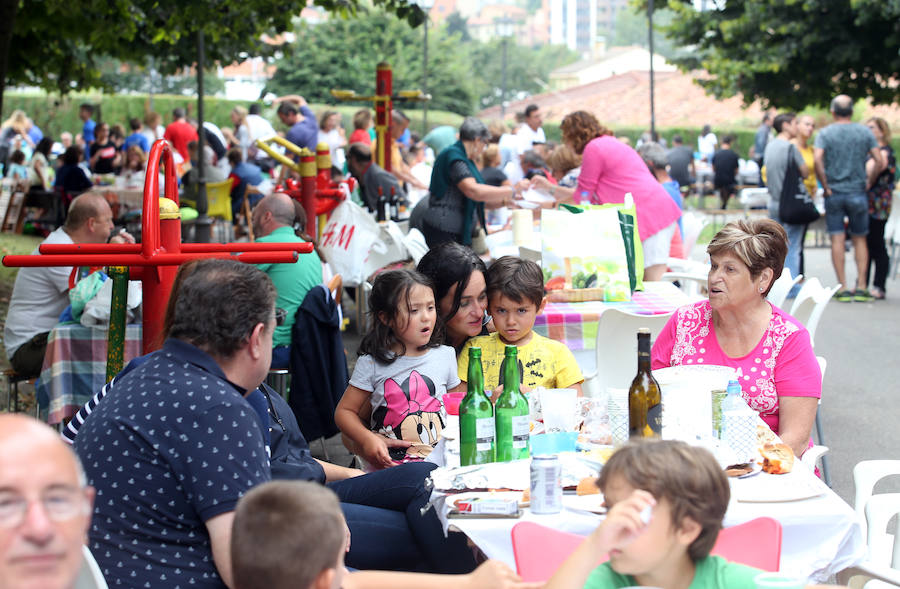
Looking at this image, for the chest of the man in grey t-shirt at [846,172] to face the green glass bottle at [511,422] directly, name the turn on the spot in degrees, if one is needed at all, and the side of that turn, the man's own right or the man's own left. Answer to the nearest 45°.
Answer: approximately 180°

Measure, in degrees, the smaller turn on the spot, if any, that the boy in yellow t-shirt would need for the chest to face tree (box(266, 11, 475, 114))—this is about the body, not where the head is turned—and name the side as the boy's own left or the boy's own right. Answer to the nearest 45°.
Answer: approximately 180°

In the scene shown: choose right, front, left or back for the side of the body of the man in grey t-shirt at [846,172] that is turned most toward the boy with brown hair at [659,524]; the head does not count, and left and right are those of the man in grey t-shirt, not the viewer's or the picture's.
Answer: back

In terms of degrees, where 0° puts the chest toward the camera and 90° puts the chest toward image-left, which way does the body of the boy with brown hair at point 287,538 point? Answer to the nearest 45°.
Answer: approximately 225°

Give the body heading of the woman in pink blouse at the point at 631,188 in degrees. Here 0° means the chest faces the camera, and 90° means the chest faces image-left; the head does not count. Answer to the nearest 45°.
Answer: approximately 90°

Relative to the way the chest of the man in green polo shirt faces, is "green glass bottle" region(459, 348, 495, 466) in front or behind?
behind

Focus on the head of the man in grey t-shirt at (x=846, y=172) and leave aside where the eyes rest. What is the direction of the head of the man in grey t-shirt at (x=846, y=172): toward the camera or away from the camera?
away from the camera

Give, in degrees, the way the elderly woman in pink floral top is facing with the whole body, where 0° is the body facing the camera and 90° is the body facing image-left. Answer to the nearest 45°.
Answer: approximately 45°

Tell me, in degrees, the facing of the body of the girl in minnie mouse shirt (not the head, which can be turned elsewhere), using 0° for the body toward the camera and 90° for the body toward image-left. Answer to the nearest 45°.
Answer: approximately 315°

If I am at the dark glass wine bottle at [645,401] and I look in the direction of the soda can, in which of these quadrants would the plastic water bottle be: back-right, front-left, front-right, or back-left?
back-left

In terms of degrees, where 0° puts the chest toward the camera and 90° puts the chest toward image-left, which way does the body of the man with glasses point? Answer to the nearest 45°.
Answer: approximately 0°

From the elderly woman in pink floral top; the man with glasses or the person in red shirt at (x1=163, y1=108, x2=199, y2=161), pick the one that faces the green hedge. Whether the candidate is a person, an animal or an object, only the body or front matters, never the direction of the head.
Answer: the person in red shirt

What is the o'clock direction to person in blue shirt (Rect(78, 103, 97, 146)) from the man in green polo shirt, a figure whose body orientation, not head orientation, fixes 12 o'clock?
The person in blue shirt is roughly at 1 o'clock from the man in green polo shirt.
